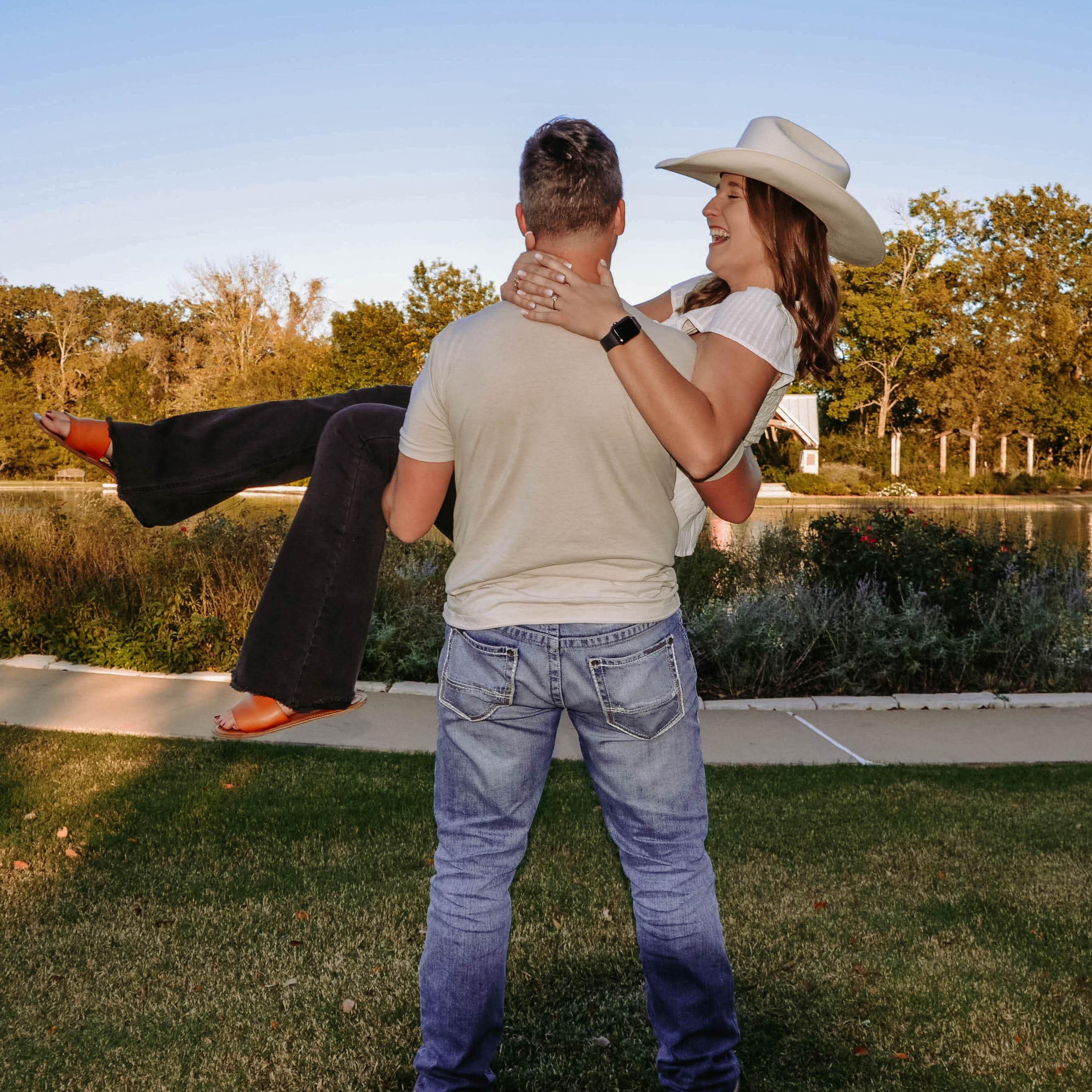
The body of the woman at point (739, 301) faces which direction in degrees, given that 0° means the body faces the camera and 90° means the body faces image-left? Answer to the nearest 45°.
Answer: approximately 90°

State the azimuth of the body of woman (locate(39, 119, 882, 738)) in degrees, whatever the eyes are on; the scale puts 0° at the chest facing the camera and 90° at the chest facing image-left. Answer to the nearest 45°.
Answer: approximately 90°

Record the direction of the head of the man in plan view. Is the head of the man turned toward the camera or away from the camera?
away from the camera

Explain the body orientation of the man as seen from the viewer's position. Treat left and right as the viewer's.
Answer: facing away from the viewer

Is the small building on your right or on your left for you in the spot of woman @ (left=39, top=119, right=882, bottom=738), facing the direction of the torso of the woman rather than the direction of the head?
on your right
